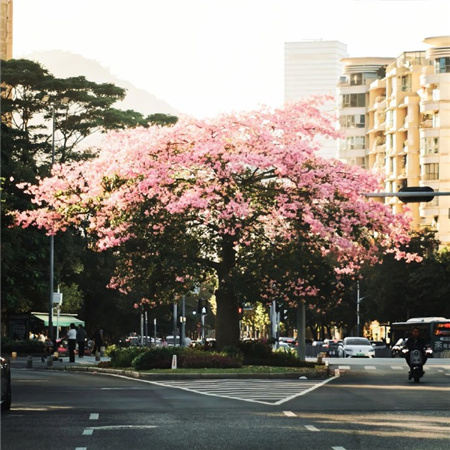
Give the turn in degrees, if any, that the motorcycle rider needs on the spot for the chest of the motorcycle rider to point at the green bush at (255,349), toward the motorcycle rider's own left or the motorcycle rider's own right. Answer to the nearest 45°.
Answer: approximately 135° to the motorcycle rider's own right

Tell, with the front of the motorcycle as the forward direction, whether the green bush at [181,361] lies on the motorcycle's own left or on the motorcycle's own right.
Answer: on the motorcycle's own right

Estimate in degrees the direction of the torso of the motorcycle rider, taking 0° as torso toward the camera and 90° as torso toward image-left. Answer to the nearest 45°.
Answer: approximately 0°

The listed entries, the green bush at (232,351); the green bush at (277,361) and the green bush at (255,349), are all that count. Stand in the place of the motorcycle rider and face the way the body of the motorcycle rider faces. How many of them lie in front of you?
0

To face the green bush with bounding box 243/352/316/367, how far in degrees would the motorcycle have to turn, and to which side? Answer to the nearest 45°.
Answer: approximately 135° to its right

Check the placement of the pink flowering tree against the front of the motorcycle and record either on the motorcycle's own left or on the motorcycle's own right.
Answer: on the motorcycle's own right

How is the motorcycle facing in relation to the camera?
toward the camera

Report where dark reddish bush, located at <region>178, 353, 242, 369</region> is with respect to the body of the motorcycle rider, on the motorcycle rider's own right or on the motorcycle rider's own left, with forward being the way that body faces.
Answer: on the motorcycle rider's own right

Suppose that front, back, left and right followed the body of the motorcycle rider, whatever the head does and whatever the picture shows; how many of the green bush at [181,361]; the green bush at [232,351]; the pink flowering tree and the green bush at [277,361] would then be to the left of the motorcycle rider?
0

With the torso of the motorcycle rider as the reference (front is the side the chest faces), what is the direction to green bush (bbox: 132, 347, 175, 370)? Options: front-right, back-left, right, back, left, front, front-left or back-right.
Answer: right

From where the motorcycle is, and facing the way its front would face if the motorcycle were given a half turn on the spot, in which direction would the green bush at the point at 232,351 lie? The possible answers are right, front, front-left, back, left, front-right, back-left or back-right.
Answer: front-left
